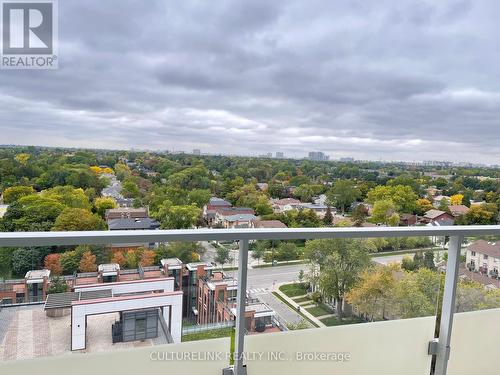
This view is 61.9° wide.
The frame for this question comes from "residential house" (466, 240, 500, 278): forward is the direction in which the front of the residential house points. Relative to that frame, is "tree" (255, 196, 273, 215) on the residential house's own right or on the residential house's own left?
on the residential house's own right

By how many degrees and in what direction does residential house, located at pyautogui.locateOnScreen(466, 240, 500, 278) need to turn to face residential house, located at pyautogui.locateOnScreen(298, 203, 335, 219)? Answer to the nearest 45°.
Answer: approximately 90° to its right

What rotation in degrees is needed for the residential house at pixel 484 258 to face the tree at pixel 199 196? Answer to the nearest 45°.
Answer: approximately 90° to its right

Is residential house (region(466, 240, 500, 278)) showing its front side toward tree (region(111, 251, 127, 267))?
yes

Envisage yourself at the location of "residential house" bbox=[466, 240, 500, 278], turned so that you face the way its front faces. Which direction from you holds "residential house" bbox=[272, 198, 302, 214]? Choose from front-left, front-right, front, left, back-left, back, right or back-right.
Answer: right

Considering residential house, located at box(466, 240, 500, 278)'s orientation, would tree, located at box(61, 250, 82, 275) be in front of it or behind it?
in front

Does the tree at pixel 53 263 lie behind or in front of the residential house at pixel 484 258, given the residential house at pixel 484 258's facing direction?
in front

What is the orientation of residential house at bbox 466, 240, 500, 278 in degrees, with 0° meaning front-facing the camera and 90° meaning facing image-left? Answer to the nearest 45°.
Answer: approximately 45°

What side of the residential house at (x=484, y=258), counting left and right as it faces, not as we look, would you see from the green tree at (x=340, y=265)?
front

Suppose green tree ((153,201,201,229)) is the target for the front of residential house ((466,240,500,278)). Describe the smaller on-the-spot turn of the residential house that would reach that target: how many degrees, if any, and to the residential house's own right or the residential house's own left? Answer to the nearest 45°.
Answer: approximately 90° to the residential house's own right
